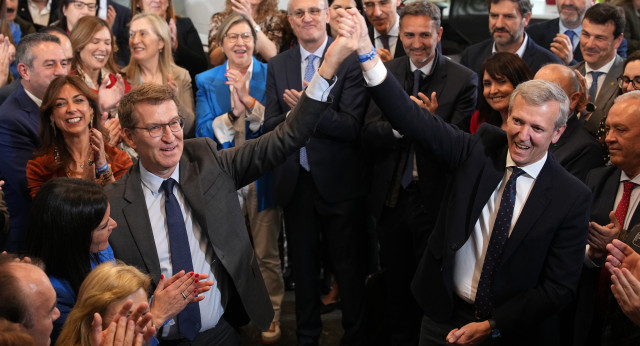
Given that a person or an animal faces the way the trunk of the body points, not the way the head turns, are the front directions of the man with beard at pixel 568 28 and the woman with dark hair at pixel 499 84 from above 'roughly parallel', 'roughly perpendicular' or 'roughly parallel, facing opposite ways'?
roughly parallel

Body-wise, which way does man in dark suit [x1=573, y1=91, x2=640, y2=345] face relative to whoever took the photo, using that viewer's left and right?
facing the viewer and to the left of the viewer

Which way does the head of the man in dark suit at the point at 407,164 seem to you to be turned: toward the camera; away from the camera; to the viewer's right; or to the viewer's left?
toward the camera

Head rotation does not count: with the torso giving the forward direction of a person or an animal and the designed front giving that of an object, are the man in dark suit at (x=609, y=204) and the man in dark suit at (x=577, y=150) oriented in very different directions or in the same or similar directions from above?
same or similar directions

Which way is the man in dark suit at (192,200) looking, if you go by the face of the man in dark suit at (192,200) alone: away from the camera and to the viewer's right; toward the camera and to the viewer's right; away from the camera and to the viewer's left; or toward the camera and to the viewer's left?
toward the camera and to the viewer's right

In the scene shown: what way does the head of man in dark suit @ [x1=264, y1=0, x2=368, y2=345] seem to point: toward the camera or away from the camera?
toward the camera

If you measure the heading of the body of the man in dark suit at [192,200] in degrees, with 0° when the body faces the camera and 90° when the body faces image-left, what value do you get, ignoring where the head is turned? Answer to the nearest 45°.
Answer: approximately 0°

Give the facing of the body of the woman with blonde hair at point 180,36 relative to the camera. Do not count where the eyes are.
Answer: toward the camera

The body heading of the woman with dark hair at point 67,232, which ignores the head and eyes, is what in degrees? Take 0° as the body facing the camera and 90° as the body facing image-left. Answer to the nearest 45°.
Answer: approximately 270°

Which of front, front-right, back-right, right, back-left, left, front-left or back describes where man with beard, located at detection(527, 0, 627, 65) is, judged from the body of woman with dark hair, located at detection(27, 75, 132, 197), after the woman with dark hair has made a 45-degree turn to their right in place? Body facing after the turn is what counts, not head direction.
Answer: back-left

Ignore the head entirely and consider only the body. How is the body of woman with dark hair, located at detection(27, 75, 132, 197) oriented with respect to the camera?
toward the camera

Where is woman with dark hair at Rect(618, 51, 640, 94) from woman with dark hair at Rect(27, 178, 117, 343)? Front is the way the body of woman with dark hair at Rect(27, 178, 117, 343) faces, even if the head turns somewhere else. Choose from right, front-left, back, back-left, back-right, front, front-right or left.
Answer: front

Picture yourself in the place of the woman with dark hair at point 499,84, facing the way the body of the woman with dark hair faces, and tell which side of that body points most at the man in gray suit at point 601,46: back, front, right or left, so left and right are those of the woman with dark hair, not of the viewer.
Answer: back

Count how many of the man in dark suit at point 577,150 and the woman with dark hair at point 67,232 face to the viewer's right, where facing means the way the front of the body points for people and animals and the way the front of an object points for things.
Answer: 1
